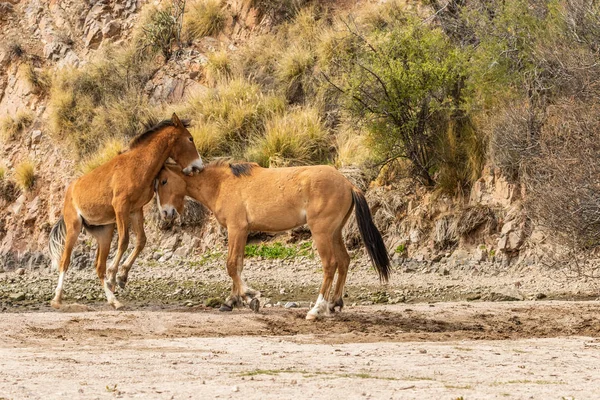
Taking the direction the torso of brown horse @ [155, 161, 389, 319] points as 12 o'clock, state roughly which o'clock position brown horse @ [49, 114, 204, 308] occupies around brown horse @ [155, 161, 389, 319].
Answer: brown horse @ [49, 114, 204, 308] is roughly at 1 o'clock from brown horse @ [155, 161, 389, 319].

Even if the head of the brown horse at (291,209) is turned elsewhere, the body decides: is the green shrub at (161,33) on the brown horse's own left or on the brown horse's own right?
on the brown horse's own right

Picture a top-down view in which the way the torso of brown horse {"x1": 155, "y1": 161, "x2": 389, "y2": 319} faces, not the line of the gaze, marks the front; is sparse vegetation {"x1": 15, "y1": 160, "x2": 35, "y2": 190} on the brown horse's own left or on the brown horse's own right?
on the brown horse's own right

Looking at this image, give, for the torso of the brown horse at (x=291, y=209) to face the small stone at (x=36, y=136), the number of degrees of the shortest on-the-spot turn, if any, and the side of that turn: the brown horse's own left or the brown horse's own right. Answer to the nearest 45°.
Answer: approximately 45° to the brown horse's own right

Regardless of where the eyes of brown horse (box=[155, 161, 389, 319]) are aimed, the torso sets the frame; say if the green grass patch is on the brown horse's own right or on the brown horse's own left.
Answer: on the brown horse's own right

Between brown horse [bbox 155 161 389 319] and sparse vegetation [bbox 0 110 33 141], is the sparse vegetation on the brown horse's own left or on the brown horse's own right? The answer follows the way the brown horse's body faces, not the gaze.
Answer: on the brown horse's own right

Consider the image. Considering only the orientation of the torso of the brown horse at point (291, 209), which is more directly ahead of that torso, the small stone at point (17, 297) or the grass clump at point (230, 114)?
the small stone

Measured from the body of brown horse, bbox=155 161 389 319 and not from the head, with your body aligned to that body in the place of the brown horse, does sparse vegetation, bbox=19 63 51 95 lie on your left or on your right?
on your right

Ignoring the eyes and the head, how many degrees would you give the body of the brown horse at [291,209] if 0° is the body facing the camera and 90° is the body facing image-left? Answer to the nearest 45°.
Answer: approximately 90°
